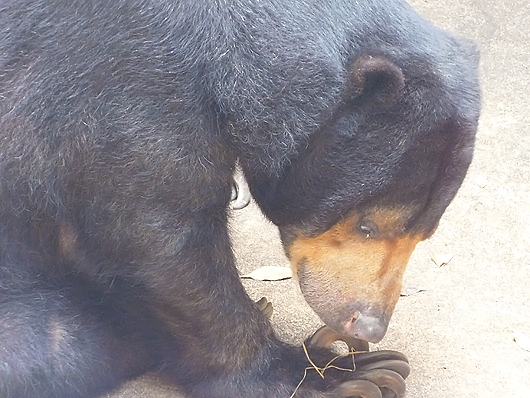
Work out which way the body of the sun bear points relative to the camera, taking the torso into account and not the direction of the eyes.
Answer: to the viewer's right

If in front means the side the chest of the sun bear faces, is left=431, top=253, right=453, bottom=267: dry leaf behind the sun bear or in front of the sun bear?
in front
